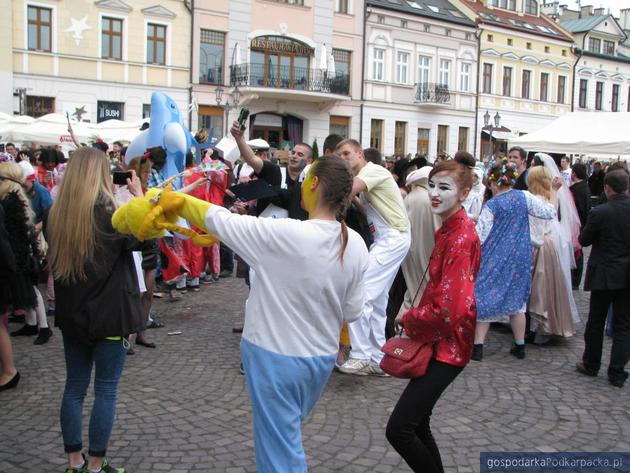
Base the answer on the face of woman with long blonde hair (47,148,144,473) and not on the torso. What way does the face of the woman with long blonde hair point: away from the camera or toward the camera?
away from the camera

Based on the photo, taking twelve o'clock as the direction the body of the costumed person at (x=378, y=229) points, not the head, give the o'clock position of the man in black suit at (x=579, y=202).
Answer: The man in black suit is roughly at 4 o'clock from the costumed person.

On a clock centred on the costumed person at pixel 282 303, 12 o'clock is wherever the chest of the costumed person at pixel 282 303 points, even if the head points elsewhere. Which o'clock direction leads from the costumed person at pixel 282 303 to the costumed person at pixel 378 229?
the costumed person at pixel 378 229 is roughly at 2 o'clock from the costumed person at pixel 282 303.

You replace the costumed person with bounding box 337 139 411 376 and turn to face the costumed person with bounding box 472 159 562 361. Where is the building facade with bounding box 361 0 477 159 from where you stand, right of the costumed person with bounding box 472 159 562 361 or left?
left

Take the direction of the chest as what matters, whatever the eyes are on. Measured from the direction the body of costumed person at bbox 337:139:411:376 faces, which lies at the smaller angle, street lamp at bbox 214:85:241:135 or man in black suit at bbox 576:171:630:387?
the street lamp

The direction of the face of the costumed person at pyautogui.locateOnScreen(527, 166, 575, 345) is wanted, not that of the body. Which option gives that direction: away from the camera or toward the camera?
away from the camera

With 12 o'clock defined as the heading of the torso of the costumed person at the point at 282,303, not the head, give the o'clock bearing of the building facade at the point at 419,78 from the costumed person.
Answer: The building facade is roughly at 2 o'clock from the costumed person.

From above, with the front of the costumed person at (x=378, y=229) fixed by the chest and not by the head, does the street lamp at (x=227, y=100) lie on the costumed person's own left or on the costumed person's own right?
on the costumed person's own right

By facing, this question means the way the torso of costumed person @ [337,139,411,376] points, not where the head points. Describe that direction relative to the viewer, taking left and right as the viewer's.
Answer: facing to the left of the viewer

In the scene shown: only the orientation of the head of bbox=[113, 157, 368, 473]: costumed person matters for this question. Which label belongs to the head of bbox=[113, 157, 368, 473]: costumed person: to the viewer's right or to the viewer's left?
to the viewer's left
